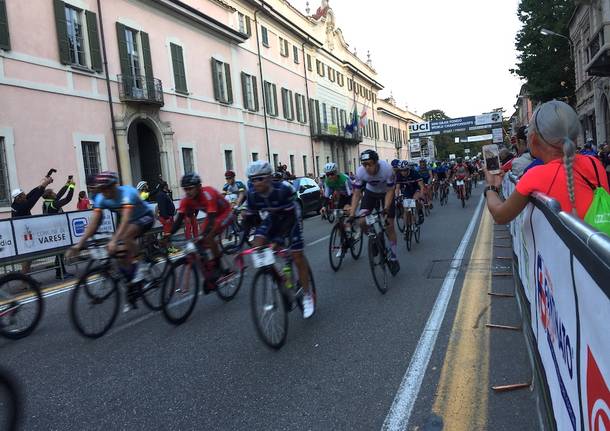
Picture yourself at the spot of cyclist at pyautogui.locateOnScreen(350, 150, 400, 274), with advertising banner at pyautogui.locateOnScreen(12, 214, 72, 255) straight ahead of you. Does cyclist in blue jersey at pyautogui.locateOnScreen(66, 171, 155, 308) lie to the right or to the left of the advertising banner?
left

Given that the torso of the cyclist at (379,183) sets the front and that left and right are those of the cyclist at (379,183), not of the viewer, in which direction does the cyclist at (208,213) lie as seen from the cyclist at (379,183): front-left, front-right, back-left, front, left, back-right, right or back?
front

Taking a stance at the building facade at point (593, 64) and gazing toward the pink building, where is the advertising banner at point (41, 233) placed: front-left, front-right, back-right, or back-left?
front-left

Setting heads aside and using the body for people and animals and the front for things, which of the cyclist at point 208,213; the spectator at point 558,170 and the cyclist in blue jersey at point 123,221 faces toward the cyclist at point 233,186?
the spectator

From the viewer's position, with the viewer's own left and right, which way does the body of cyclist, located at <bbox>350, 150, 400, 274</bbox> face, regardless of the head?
facing the viewer and to the left of the viewer

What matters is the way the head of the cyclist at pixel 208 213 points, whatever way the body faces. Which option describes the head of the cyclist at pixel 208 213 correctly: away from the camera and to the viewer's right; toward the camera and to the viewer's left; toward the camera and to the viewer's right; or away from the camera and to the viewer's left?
toward the camera and to the viewer's left

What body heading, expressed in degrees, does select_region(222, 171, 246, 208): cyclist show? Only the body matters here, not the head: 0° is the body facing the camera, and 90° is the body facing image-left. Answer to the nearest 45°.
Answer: approximately 45°

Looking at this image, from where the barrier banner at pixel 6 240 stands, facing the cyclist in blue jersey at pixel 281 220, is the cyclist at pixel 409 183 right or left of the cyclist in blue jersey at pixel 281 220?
left

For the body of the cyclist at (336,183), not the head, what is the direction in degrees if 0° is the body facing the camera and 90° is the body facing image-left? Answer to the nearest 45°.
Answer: approximately 45°

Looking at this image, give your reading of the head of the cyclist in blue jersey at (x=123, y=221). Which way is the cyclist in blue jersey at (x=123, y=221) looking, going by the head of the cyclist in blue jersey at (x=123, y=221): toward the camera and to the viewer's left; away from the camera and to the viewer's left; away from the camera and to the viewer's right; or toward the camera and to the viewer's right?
toward the camera and to the viewer's left

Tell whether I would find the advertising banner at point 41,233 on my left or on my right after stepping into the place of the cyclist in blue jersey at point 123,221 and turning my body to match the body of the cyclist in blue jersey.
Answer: on my right

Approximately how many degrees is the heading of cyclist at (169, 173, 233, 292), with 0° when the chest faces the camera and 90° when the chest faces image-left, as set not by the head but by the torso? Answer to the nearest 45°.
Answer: approximately 45°

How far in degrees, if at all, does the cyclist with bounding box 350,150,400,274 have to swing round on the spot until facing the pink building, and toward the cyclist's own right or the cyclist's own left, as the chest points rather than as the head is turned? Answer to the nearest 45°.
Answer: approximately 90° to the cyclist's own right

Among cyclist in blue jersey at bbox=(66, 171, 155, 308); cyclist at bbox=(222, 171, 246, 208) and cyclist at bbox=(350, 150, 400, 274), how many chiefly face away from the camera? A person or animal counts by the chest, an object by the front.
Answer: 0

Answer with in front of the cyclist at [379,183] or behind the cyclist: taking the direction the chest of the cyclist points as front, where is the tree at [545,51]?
behind

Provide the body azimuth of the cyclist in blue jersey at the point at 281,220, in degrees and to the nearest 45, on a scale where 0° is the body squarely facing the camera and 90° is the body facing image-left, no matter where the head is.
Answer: approximately 45°

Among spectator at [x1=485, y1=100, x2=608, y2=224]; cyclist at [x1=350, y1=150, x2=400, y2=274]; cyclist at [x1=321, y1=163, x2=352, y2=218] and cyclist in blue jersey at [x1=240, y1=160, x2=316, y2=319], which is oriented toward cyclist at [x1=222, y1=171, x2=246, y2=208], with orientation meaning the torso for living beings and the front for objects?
the spectator

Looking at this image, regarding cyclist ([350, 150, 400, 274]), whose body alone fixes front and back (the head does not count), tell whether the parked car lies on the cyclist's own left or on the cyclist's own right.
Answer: on the cyclist's own right

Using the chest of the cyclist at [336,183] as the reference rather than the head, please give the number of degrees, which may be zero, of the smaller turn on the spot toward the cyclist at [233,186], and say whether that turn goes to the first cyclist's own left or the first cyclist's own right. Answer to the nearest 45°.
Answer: approximately 90° to the first cyclist's own right

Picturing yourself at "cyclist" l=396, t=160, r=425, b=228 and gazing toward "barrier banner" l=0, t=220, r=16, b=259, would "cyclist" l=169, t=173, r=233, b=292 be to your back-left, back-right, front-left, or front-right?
front-left

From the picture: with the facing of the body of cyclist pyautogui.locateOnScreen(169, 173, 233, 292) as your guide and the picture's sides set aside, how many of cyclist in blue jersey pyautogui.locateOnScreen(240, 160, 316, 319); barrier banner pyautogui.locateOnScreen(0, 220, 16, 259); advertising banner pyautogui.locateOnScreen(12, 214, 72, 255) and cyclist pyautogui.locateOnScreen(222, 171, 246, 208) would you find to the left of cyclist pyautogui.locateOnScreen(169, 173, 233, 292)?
1
